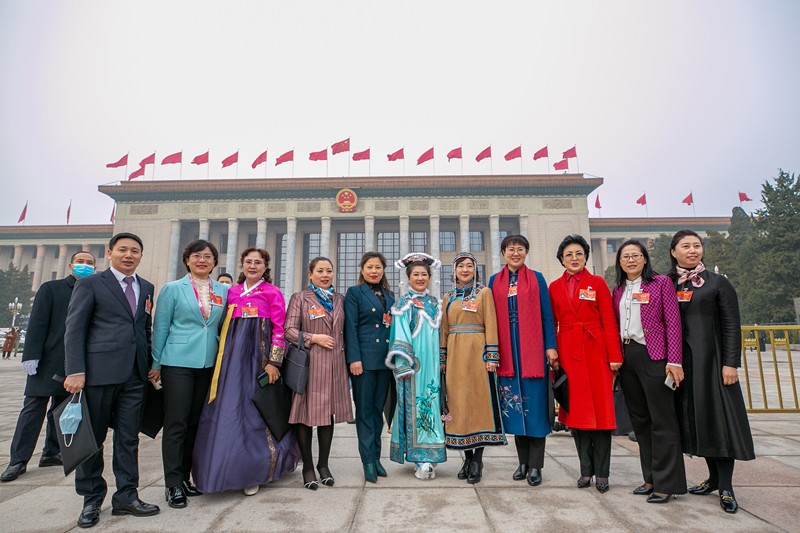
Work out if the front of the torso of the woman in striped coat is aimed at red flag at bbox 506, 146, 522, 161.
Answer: no

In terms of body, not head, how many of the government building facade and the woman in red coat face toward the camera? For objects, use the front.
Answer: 2

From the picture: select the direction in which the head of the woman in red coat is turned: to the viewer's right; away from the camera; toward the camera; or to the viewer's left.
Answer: toward the camera

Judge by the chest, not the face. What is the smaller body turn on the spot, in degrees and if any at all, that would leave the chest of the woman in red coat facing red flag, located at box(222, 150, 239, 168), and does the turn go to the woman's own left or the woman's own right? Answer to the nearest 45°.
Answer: approximately 135° to the woman's own right

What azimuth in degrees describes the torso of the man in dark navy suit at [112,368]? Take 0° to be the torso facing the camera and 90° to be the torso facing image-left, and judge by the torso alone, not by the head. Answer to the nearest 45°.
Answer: approximately 315°

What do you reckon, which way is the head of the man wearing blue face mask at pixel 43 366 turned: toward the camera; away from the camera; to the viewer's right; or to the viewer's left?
toward the camera

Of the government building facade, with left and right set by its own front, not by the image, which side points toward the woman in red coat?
front

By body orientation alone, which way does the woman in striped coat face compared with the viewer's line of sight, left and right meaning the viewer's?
facing the viewer and to the right of the viewer

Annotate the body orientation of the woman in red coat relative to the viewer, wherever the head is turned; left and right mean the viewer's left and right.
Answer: facing the viewer

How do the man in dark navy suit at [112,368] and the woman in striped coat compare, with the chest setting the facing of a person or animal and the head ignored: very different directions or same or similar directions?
same or similar directions

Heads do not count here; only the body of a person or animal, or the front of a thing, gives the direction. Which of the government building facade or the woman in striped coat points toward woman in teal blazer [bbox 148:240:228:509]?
the government building facade

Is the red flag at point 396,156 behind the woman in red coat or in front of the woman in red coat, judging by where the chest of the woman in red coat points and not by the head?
behind

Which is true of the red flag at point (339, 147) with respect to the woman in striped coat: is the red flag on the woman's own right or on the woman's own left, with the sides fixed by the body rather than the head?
on the woman's own left

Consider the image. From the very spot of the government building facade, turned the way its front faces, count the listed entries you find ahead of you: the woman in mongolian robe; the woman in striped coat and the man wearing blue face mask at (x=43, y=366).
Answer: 3

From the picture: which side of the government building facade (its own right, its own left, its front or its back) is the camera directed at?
front

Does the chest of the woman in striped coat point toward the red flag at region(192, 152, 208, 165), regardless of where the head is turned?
no

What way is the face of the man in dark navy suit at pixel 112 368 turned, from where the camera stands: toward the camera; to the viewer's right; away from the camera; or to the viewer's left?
toward the camera
